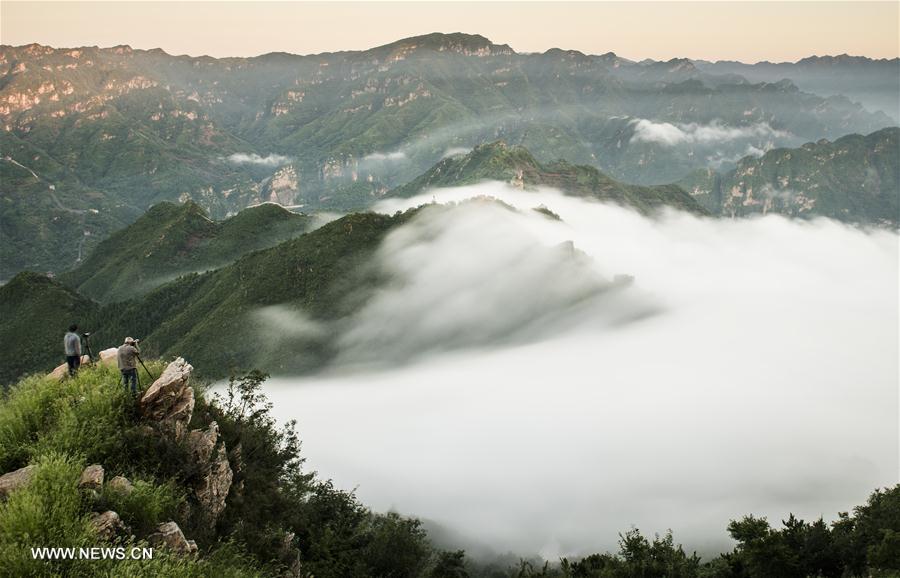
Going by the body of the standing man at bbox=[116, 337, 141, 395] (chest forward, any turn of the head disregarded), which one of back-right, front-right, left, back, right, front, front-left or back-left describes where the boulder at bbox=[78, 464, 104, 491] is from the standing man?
back-right

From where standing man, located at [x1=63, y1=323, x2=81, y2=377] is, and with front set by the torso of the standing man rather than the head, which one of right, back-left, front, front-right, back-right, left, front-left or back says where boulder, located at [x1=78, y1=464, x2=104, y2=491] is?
back-right

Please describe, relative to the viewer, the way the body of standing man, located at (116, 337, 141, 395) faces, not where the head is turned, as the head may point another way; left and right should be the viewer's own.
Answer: facing away from the viewer and to the right of the viewer

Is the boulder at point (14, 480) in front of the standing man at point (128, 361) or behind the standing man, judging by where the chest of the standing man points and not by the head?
behind

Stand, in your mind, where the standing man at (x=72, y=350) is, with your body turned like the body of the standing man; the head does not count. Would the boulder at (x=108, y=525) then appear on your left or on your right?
on your right

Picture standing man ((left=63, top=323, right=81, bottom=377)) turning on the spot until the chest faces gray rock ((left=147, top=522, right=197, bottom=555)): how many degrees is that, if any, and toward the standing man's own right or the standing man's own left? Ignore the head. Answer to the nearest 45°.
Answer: approximately 135° to the standing man's own right

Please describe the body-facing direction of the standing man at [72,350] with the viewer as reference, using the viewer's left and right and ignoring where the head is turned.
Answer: facing away from the viewer and to the right of the viewer

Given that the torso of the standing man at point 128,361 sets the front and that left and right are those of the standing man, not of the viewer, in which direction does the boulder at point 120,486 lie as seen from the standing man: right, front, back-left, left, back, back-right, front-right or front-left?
back-right

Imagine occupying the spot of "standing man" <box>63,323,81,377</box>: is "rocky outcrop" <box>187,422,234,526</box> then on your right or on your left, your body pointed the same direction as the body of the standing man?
on your right

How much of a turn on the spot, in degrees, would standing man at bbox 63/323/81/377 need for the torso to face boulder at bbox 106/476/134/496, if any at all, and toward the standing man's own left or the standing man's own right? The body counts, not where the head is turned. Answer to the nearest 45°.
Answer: approximately 135° to the standing man's own right
